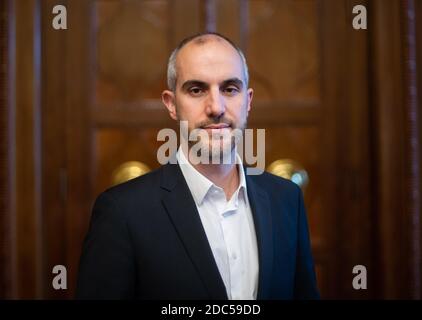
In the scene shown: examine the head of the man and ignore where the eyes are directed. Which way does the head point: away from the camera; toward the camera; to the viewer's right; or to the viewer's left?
toward the camera

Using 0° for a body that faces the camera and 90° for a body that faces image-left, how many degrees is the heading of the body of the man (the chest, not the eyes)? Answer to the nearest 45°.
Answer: approximately 315°
